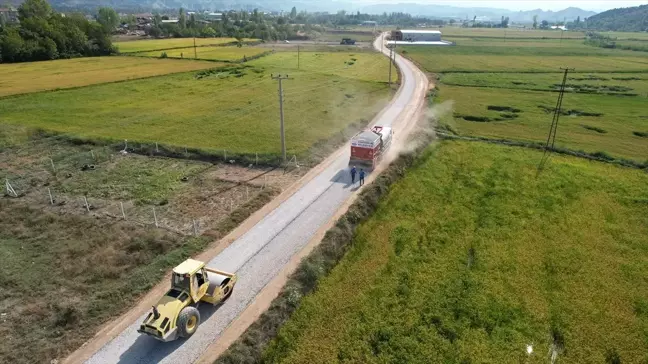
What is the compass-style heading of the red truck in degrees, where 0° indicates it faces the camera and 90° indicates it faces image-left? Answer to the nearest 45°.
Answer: approximately 180°
